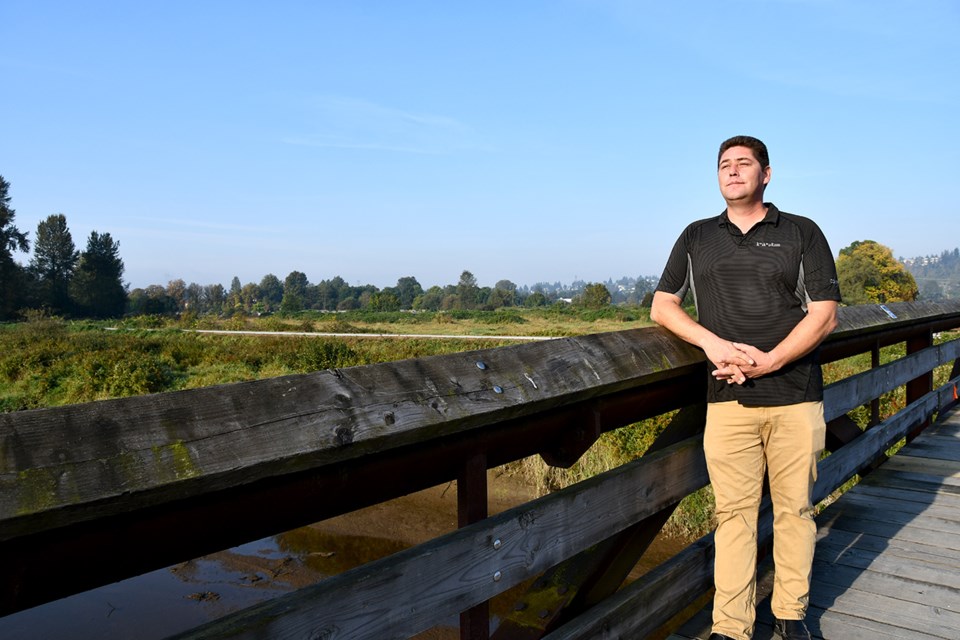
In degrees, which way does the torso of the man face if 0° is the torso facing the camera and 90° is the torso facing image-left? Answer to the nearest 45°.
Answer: approximately 0°
